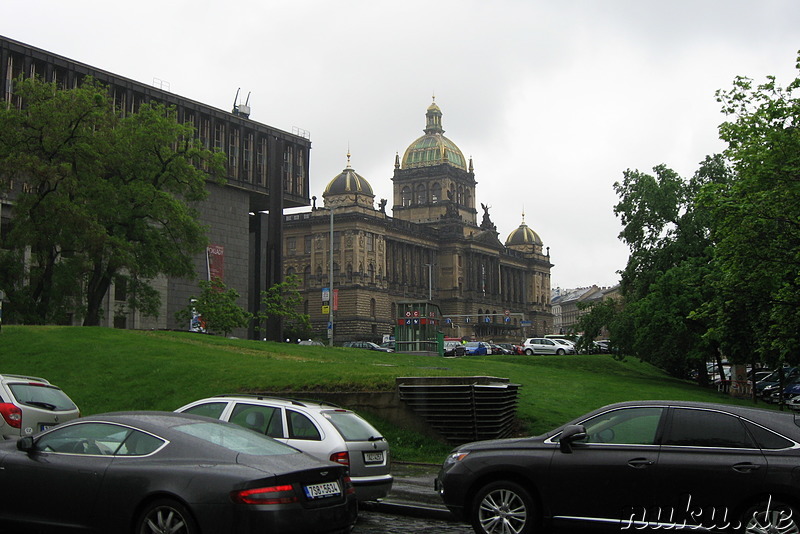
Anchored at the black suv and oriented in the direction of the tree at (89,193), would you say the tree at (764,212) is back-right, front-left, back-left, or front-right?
front-right

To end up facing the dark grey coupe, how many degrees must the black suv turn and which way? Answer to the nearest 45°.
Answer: approximately 45° to its left

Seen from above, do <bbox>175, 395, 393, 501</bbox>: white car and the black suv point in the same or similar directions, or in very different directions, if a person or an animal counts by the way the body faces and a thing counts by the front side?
same or similar directions

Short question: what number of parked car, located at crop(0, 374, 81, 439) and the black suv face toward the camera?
0

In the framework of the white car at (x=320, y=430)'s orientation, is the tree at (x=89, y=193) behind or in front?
in front

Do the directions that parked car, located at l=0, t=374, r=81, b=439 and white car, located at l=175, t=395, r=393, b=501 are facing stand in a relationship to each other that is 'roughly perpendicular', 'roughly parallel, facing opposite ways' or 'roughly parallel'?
roughly parallel

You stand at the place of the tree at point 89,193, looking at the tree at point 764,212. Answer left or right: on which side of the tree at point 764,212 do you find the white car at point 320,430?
right

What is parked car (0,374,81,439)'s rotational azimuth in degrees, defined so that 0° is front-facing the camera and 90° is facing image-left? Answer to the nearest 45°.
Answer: approximately 135°

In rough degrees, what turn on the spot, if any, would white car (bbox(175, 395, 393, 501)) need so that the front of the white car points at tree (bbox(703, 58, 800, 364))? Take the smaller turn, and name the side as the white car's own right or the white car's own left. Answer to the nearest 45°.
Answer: approximately 90° to the white car's own right

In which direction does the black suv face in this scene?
to the viewer's left

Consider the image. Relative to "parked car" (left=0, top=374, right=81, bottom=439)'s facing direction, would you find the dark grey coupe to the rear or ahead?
to the rear

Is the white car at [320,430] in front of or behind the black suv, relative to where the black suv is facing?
in front

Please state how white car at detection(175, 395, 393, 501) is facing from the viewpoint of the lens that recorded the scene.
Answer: facing away from the viewer and to the left of the viewer

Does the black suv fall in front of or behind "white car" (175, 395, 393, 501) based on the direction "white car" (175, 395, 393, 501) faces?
behind

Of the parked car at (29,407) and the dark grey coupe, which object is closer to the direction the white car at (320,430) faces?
the parked car
